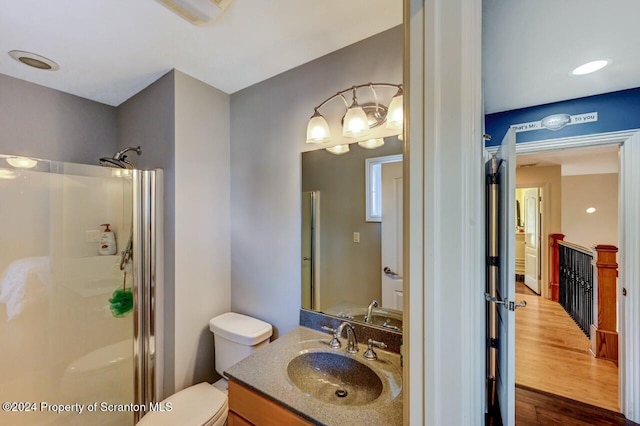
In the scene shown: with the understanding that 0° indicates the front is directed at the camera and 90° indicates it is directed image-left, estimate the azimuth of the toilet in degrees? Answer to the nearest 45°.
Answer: approximately 45°

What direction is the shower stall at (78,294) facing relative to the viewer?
toward the camera

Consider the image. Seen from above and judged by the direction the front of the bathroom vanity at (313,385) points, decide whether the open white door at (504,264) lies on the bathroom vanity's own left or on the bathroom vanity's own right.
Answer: on the bathroom vanity's own left

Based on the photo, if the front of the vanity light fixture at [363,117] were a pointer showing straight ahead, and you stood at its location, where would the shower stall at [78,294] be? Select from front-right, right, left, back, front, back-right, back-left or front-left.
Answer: front-right

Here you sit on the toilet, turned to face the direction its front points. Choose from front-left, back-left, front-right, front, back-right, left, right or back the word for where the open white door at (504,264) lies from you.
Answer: left

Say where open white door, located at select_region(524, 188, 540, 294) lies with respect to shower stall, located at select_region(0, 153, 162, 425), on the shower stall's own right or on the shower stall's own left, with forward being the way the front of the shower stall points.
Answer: on the shower stall's own left

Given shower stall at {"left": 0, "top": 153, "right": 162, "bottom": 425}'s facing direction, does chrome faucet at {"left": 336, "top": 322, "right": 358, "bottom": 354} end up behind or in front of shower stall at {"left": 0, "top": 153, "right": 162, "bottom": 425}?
in front

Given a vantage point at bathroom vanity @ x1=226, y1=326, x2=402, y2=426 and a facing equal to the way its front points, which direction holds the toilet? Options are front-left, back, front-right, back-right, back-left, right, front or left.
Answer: right
